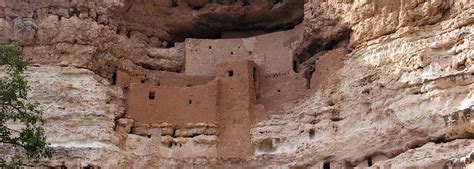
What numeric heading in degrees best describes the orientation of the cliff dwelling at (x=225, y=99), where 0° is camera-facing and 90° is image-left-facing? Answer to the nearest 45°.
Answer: approximately 0°
